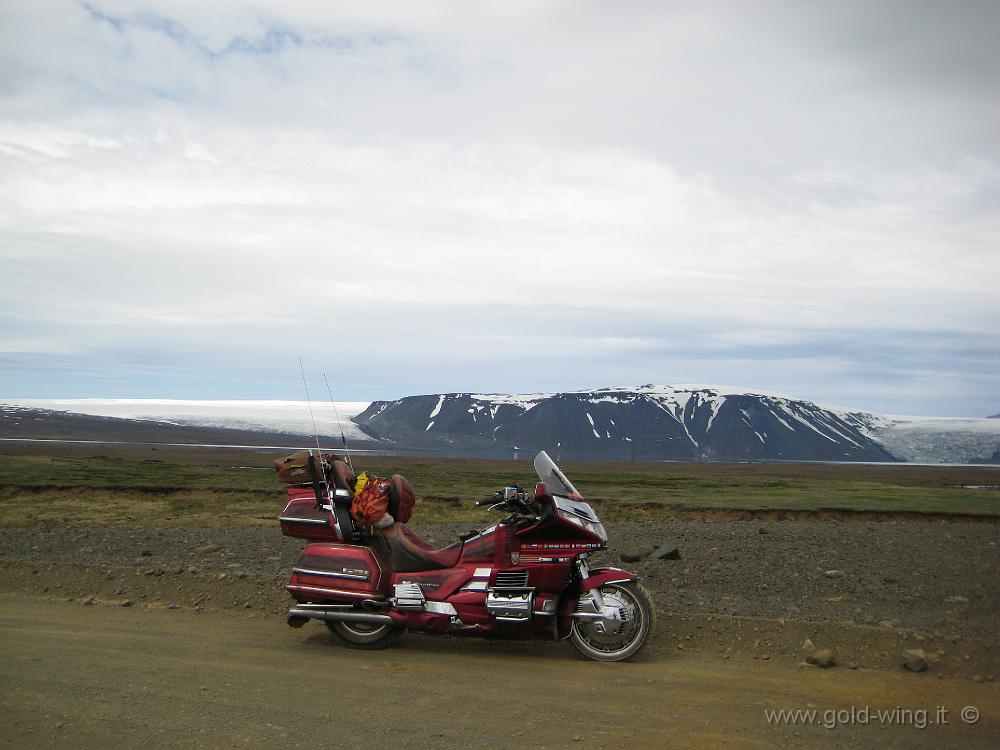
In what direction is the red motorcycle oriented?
to the viewer's right
